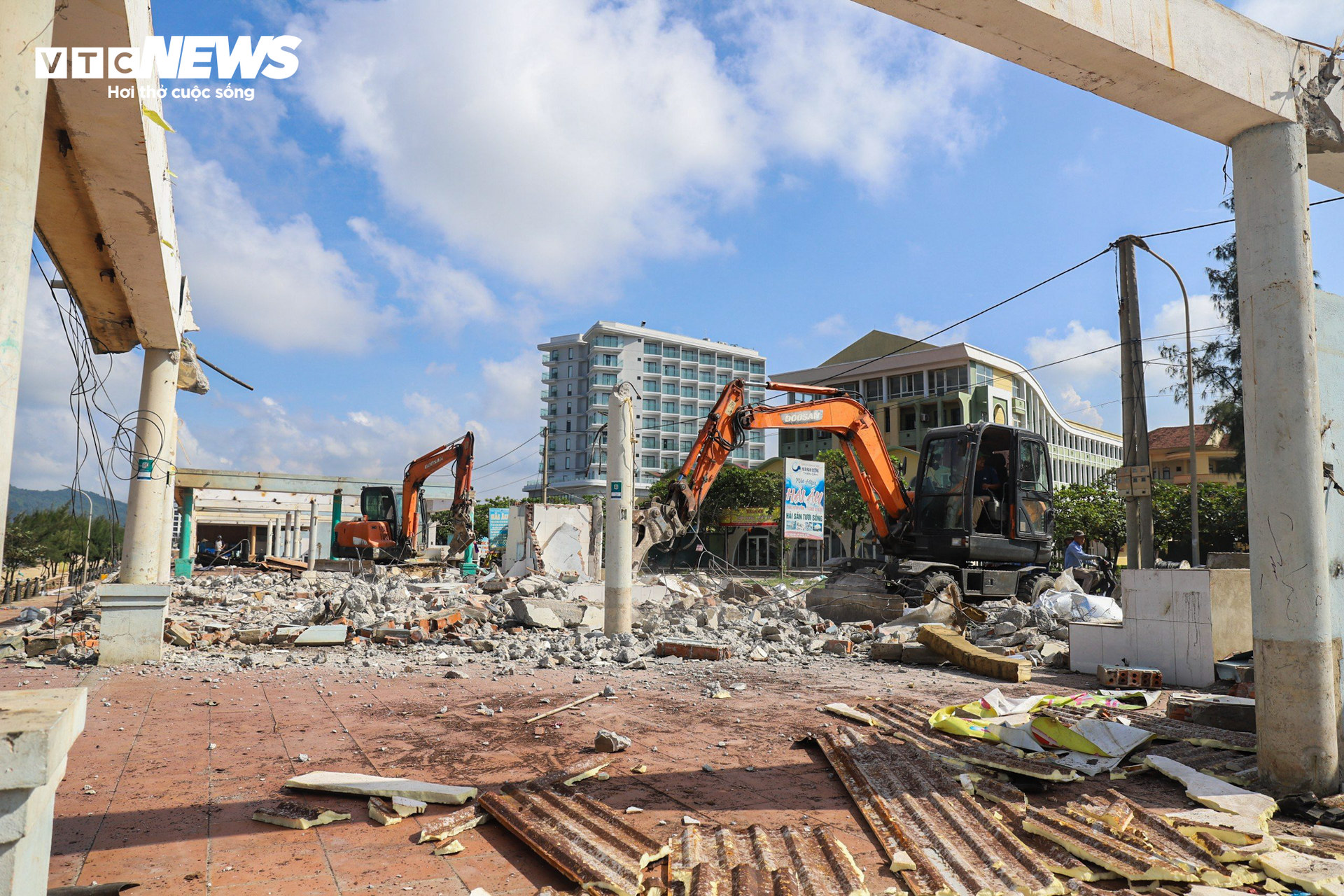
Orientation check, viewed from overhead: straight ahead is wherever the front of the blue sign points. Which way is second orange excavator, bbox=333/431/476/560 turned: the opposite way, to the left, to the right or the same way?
to the left

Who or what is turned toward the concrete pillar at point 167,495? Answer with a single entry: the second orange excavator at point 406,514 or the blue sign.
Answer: the blue sign

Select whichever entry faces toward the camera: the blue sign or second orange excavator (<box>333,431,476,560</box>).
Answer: the blue sign

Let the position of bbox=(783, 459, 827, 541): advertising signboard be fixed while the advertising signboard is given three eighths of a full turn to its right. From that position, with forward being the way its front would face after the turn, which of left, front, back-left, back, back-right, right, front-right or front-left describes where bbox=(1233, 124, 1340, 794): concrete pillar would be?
back-left

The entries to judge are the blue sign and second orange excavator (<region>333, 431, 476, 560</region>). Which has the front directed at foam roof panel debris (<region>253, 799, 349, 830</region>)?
the blue sign

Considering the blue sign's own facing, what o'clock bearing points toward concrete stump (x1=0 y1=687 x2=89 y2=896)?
The concrete stump is roughly at 12 o'clock from the blue sign.

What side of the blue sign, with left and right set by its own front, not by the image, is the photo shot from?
front

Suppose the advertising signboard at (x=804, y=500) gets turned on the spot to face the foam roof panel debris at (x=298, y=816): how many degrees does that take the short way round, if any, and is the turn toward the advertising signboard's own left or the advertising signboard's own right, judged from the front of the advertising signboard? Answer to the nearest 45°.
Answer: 0° — it already faces it

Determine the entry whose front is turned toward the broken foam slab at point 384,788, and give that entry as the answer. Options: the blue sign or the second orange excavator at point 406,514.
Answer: the blue sign

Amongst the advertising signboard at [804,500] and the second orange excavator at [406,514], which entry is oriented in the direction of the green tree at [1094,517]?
the second orange excavator

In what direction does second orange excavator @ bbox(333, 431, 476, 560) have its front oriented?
to the viewer's right

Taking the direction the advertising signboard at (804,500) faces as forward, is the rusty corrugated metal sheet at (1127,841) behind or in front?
in front

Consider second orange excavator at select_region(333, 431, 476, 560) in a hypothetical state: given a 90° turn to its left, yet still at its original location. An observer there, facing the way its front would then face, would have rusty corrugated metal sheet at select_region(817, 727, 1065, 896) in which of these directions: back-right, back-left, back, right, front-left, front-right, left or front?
back

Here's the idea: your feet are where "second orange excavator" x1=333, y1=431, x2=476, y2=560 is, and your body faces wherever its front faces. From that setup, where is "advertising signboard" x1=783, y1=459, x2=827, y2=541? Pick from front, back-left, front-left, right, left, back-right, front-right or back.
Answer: front-right

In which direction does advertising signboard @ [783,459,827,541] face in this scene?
toward the camera

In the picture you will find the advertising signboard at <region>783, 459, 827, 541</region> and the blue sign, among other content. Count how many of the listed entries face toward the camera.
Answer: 2
